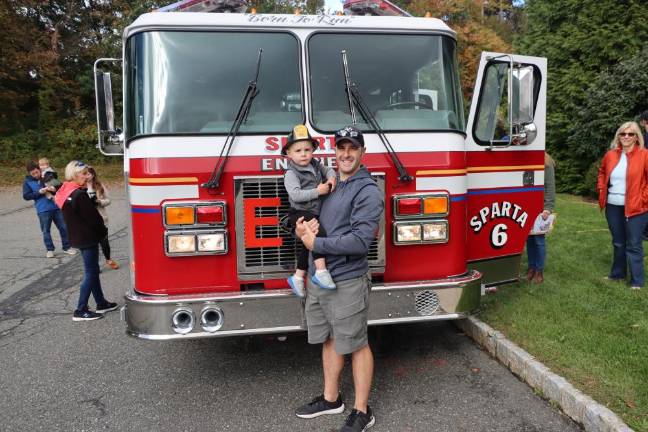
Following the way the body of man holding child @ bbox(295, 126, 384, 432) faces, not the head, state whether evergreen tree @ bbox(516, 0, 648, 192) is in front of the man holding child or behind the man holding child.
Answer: behind

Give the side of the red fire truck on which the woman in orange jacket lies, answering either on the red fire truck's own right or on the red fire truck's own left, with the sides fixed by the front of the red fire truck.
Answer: on the red fire truck's own left

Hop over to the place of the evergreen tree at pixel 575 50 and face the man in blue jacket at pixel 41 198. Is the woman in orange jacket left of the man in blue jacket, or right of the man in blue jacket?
left

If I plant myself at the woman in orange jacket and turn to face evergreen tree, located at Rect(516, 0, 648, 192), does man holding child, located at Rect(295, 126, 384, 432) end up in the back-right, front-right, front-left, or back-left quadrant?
back-left

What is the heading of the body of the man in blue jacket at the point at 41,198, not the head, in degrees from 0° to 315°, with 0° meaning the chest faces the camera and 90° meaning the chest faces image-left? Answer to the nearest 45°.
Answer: approximately 315°
